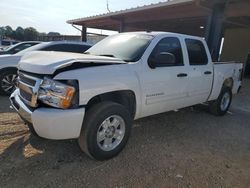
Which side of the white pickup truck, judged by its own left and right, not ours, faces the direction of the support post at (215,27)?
back

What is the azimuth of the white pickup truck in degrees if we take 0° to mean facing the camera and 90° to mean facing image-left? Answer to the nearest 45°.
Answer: approximately 45°
